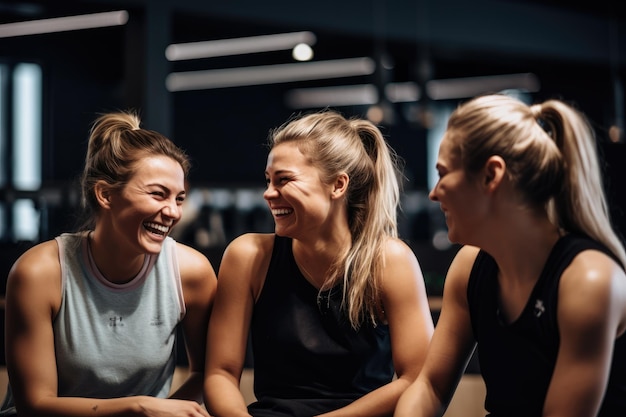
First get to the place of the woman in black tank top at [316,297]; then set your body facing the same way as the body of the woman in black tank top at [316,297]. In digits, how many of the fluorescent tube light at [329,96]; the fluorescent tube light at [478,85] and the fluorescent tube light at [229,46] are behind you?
3

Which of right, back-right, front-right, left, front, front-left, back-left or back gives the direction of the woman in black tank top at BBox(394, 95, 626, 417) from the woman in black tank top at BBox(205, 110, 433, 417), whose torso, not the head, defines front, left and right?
front-left

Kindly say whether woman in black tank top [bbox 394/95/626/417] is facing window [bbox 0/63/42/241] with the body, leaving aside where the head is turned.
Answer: no

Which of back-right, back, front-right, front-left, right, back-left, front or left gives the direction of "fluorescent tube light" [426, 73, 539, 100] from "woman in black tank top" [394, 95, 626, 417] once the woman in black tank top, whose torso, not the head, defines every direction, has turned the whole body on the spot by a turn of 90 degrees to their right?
front-right

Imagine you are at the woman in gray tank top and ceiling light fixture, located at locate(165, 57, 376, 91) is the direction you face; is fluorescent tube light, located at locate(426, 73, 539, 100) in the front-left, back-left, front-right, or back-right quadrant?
front-right

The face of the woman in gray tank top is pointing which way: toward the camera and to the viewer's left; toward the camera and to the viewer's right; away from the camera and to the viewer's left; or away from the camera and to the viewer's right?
toward the camera and to the viewer's right

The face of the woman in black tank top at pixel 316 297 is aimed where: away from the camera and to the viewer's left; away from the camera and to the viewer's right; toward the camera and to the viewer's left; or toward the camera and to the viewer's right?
toward the camera and to the viewer's left

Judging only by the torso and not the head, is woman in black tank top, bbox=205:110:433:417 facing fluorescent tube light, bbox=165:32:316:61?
no

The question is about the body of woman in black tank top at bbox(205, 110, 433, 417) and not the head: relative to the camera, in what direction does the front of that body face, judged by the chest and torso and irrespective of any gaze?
toward the camera

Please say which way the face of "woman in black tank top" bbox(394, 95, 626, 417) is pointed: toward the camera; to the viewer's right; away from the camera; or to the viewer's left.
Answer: to the viewer's left

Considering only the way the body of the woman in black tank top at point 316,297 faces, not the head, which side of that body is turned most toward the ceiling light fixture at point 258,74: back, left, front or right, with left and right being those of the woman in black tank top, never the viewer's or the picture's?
back

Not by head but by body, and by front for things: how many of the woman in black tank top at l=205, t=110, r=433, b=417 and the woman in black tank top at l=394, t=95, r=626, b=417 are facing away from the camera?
0

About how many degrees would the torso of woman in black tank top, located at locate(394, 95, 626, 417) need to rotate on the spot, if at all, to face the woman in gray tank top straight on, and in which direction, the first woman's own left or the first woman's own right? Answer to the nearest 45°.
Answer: approximately 45° to the first woman's own right

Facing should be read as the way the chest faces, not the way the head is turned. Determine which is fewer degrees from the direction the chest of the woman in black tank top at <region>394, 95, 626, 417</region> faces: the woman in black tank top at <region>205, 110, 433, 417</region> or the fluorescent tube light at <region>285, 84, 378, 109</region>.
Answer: the woman in black tank top

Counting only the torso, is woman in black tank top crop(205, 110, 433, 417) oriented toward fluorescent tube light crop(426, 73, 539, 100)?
no
